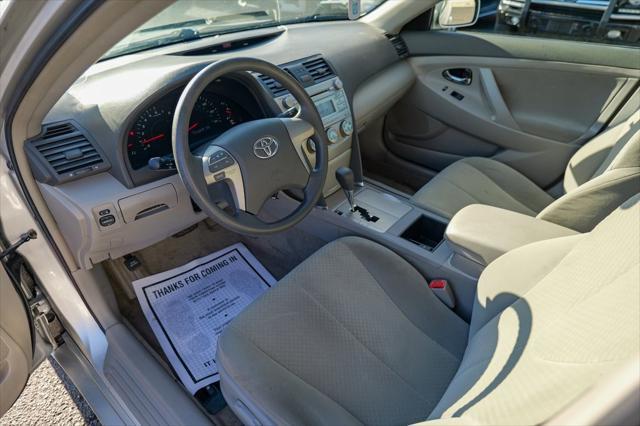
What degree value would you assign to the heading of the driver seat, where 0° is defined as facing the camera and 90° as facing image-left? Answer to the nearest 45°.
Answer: approximately 135°

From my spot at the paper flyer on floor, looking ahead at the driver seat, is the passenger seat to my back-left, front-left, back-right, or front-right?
front-left

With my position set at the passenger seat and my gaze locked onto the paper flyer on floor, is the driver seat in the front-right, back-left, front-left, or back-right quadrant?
front-left

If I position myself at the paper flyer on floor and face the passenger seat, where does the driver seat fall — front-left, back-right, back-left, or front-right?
front-right

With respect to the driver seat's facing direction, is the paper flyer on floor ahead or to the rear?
ahead

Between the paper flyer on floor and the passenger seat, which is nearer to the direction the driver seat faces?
the paper flyer on floor

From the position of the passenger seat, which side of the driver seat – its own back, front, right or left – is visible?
right
